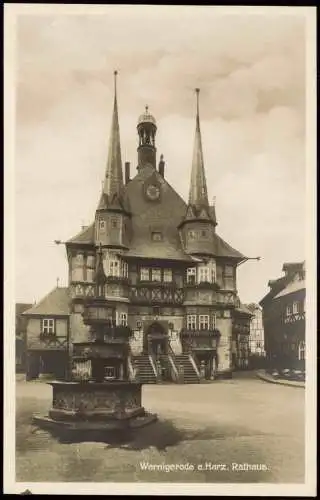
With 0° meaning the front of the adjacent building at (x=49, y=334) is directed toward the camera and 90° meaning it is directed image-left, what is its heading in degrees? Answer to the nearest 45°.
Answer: approximately 0°
